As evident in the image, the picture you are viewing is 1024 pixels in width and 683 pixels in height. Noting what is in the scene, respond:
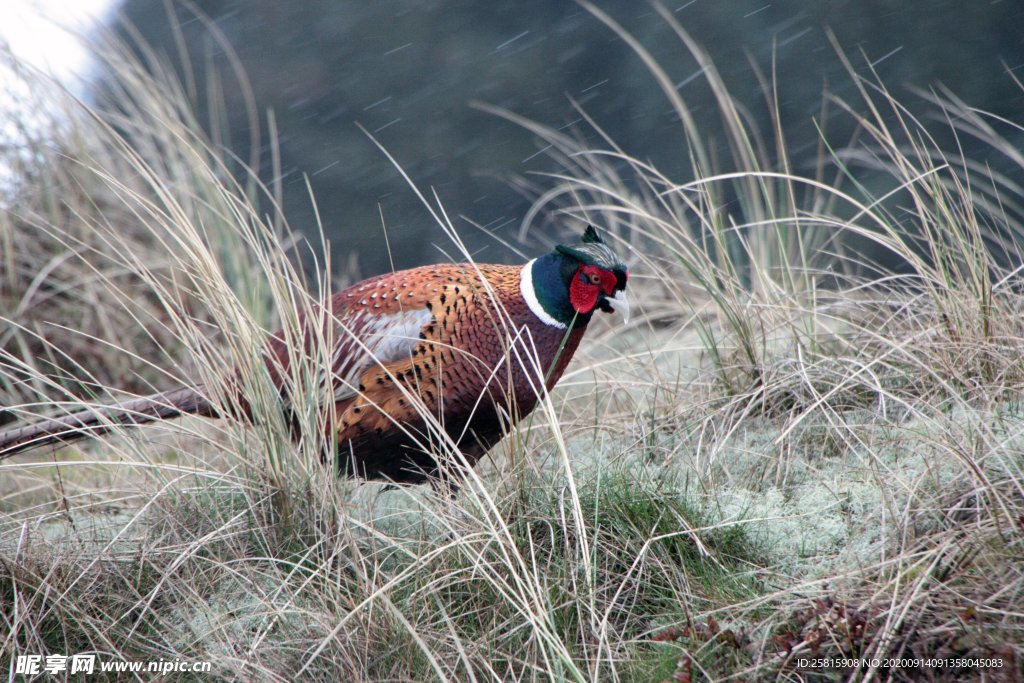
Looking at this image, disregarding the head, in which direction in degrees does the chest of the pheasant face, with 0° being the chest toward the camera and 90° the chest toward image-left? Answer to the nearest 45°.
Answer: approximately 270°
